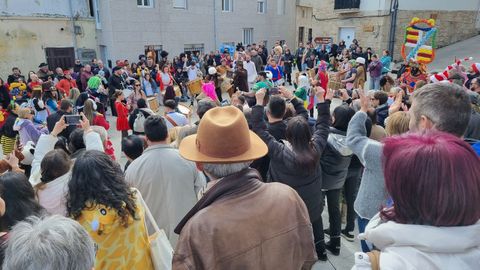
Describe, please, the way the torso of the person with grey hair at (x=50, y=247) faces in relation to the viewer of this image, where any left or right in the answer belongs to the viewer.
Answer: facing away from the viewer

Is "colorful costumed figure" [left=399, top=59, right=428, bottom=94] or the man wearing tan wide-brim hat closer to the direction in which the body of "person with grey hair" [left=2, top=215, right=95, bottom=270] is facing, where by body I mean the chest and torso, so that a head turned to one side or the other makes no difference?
the colorful costumed figure

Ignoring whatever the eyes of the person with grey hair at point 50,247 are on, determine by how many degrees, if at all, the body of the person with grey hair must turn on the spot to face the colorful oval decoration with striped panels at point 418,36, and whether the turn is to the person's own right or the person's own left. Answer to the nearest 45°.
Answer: approximately 45° to the person's own right

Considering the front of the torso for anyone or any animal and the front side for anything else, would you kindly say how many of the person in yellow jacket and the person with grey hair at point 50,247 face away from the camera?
2

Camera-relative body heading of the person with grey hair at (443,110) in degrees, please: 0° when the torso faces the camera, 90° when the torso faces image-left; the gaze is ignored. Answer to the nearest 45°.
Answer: approximately 135°

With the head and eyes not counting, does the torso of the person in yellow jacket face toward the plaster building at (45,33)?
yes

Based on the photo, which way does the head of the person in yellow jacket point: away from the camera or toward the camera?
away from the camera

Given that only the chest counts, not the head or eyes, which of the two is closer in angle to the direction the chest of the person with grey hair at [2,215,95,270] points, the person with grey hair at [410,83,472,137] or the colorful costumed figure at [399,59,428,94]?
the colorful costumed figure

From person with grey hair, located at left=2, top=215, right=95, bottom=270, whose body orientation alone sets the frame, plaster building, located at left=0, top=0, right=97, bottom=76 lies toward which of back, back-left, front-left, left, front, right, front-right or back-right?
front

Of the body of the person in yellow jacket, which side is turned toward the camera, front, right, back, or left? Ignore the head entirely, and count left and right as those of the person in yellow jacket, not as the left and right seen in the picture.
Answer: back

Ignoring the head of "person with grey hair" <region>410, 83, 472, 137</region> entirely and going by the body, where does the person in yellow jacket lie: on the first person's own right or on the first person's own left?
on the first person's own left
